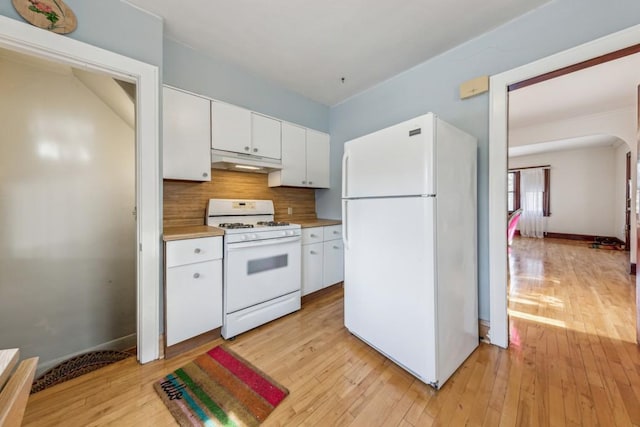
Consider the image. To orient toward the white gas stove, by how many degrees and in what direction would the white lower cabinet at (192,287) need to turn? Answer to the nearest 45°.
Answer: approximately 45° to its left

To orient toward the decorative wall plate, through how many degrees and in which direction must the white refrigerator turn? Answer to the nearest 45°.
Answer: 0° — it already faces it

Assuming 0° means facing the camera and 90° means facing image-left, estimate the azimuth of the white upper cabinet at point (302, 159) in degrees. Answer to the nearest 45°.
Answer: approximately 315°
